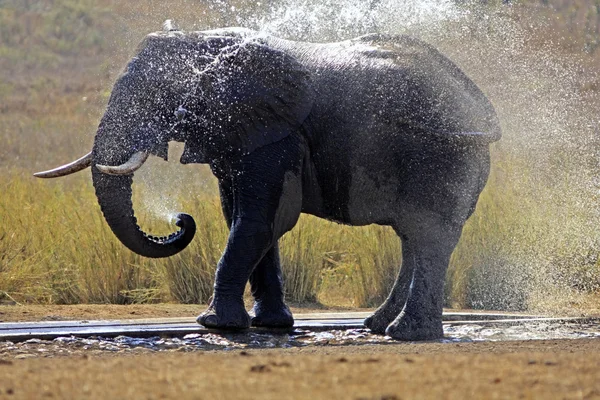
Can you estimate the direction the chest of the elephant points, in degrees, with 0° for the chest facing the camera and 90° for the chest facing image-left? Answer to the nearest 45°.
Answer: approximately 90°
